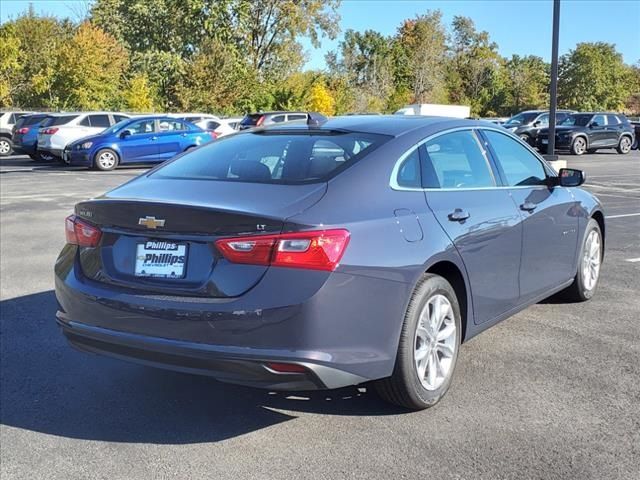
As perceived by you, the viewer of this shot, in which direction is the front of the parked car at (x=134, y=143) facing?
facing the viewer and to the left of the viewer

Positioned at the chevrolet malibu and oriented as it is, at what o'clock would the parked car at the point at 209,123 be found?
The parked car is roughly at 10 o'clock from the chevrolet malibu.

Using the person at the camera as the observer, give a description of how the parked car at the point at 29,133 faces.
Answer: facing away from the viewer and to the right of the viewer

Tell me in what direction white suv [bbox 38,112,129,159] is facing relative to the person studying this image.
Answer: facing away from the viewer and to the right of the viewer

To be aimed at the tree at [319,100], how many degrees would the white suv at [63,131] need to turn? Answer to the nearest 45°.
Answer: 0° — it already faces it

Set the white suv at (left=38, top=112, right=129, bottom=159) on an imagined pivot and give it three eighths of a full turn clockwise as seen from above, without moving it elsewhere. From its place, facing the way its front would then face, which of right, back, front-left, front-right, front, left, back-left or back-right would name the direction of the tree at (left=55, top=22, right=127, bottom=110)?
back

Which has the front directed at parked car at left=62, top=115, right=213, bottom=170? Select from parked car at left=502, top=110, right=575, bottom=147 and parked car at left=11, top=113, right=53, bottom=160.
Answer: parked car at left=502, top=110, right=575, bottom=147

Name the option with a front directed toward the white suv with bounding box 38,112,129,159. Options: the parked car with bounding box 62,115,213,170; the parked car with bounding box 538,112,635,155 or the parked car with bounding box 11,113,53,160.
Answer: the parked car with bounding box 538,112,635,155

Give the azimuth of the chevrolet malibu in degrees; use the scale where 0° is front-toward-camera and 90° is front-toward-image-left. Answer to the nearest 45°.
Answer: approximately 225°

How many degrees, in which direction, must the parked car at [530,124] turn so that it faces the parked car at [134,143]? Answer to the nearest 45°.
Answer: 0° — it already faces it

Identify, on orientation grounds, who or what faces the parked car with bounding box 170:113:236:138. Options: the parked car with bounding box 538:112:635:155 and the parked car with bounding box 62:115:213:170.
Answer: the parked car with bounding box 538:112:635:155

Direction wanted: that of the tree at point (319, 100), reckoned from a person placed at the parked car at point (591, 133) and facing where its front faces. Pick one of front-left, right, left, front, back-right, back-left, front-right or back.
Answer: right

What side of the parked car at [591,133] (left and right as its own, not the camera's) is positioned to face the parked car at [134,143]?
front

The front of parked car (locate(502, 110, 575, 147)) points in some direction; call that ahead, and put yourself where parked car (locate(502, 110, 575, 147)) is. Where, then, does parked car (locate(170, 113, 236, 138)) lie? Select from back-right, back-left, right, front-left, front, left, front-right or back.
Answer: front

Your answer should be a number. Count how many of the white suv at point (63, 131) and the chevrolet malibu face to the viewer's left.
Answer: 0

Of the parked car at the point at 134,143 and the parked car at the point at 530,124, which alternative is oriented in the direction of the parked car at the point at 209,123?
the parked car at the point at 530,124

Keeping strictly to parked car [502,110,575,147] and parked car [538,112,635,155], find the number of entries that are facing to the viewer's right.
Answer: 0

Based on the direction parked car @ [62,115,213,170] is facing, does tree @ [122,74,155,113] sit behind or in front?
behind
